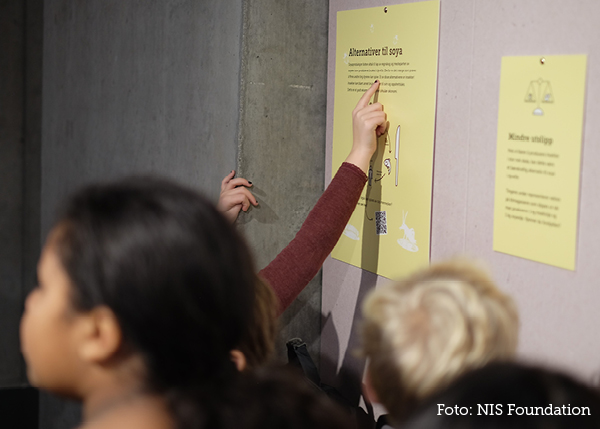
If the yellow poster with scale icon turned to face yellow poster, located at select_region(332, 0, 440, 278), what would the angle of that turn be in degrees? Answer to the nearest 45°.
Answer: approximately 90° to its right

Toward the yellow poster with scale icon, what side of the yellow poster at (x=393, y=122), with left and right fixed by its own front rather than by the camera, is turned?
left

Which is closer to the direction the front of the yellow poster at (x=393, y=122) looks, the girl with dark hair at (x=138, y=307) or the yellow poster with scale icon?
the girl with dark hair

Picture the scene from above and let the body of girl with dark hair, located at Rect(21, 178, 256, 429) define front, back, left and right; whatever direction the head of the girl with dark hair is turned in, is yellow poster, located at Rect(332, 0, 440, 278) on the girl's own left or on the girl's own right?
on the girl's own right

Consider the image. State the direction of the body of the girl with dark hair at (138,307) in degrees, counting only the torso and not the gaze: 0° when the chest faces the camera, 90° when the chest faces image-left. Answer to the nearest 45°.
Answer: approximately 135°

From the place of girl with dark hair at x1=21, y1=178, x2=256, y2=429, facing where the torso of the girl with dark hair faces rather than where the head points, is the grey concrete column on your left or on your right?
on your right

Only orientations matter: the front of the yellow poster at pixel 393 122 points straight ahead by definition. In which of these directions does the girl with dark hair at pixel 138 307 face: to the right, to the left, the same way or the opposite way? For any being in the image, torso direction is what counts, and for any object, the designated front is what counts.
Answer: to the right

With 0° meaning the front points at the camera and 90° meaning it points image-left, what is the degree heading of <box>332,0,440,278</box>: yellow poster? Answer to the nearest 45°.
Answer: approximately 45°
